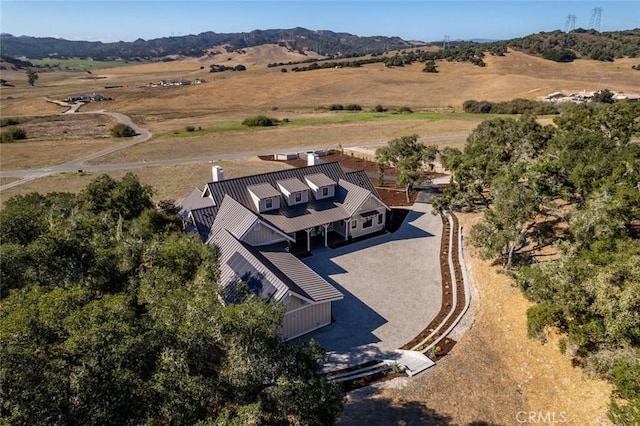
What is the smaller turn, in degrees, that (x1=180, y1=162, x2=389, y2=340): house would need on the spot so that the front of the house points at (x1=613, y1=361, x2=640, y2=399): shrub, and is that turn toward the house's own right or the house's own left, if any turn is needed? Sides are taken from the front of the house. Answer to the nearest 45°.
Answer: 0° — it already faces it

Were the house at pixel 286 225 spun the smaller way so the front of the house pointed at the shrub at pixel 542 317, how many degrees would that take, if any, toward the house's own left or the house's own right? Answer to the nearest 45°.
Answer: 0° — it already faces it

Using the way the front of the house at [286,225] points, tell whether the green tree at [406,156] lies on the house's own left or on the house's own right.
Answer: on the house's own left

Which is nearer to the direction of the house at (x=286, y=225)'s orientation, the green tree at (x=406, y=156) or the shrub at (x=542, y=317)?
the shrub

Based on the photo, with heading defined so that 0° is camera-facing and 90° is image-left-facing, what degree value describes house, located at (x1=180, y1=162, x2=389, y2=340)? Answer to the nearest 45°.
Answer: approximately 315°

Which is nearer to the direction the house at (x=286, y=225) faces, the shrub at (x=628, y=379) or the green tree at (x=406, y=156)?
the shrub
